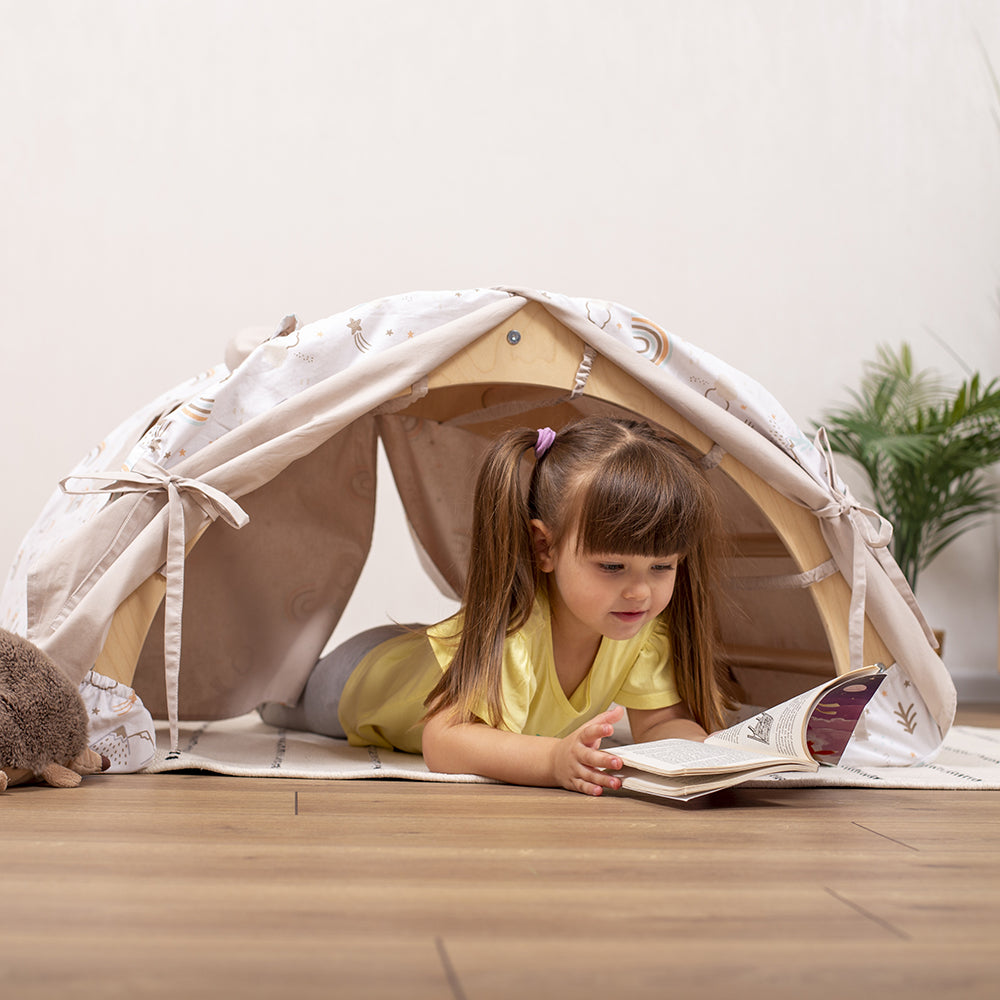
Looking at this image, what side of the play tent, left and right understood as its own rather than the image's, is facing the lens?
front
